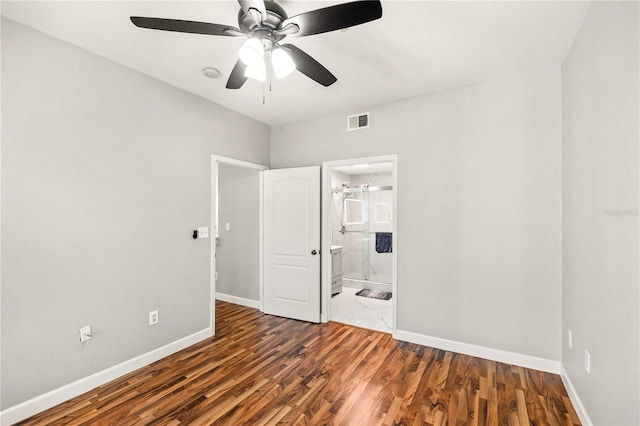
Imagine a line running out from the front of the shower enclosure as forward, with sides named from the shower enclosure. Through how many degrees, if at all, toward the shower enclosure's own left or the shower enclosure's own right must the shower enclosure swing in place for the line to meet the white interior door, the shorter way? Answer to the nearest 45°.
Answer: approximately 45° to the shower enclosure's own right

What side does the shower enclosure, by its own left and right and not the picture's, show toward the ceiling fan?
front

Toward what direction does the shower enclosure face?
toward the camera

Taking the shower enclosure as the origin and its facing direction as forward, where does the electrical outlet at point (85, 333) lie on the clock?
The electrical outlet is roughly at 1 o'clock from the shower enclosure.

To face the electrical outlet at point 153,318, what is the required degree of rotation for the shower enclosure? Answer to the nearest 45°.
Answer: approximately 45° to its right

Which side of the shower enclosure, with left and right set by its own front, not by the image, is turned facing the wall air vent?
front

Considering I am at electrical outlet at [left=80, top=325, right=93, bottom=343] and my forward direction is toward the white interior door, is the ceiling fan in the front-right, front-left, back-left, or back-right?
front-right
